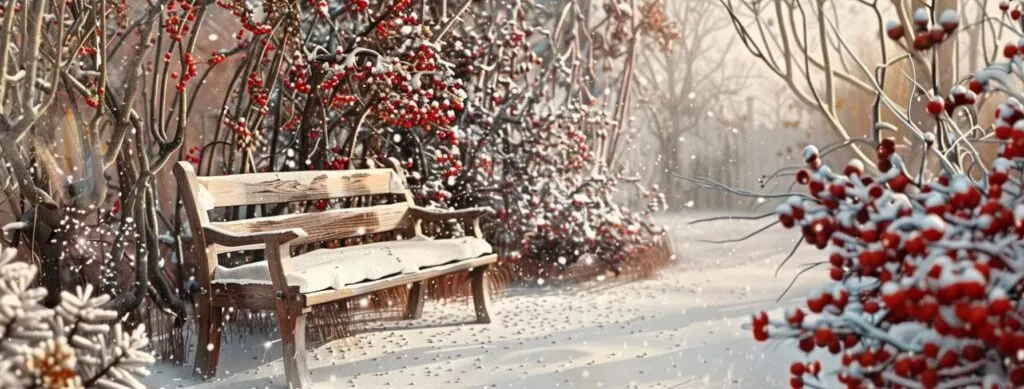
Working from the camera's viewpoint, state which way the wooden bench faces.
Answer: facing the viewer and to the right of the viewer

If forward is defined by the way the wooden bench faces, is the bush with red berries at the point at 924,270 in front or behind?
in front

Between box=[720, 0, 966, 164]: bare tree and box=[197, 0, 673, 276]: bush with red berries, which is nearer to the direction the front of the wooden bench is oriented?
the bare tree

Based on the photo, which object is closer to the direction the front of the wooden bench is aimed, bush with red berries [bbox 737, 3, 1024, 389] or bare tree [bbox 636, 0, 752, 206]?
the bush with red berries

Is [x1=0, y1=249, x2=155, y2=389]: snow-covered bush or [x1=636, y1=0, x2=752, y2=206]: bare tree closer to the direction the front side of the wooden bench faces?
the snow-covered bush

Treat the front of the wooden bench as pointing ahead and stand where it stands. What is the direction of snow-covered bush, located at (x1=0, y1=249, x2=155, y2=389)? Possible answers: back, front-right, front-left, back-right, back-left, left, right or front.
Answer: front-right
